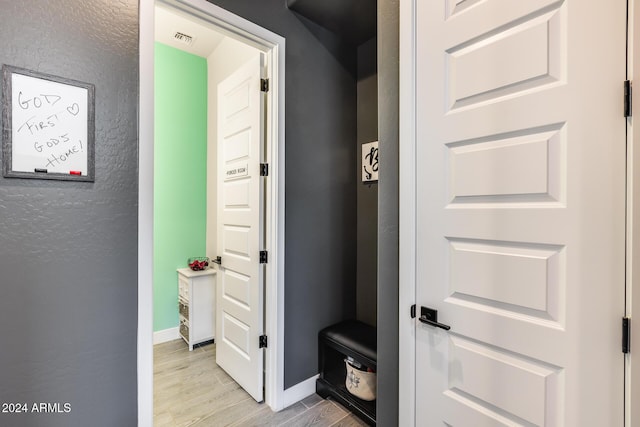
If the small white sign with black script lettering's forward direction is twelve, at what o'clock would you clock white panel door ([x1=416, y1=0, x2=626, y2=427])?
The white panel door is roughly at 10 o'clock from the small white sign with black script lettering.

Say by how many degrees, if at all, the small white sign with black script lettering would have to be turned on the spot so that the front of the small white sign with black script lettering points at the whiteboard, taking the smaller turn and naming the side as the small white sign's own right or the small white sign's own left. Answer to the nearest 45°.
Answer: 0° — it already faces it

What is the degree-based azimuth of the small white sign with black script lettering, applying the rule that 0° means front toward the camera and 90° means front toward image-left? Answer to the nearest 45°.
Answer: approximately 45°

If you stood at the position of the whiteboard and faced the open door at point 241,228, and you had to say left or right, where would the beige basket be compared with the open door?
right
